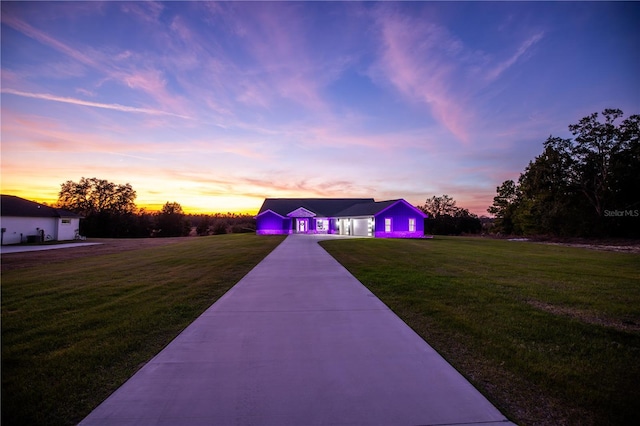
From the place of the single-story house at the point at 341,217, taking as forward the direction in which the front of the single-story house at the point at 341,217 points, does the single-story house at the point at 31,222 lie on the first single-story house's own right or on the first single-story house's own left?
on the first single-story house's own right

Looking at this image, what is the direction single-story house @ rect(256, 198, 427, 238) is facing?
toward the camera
